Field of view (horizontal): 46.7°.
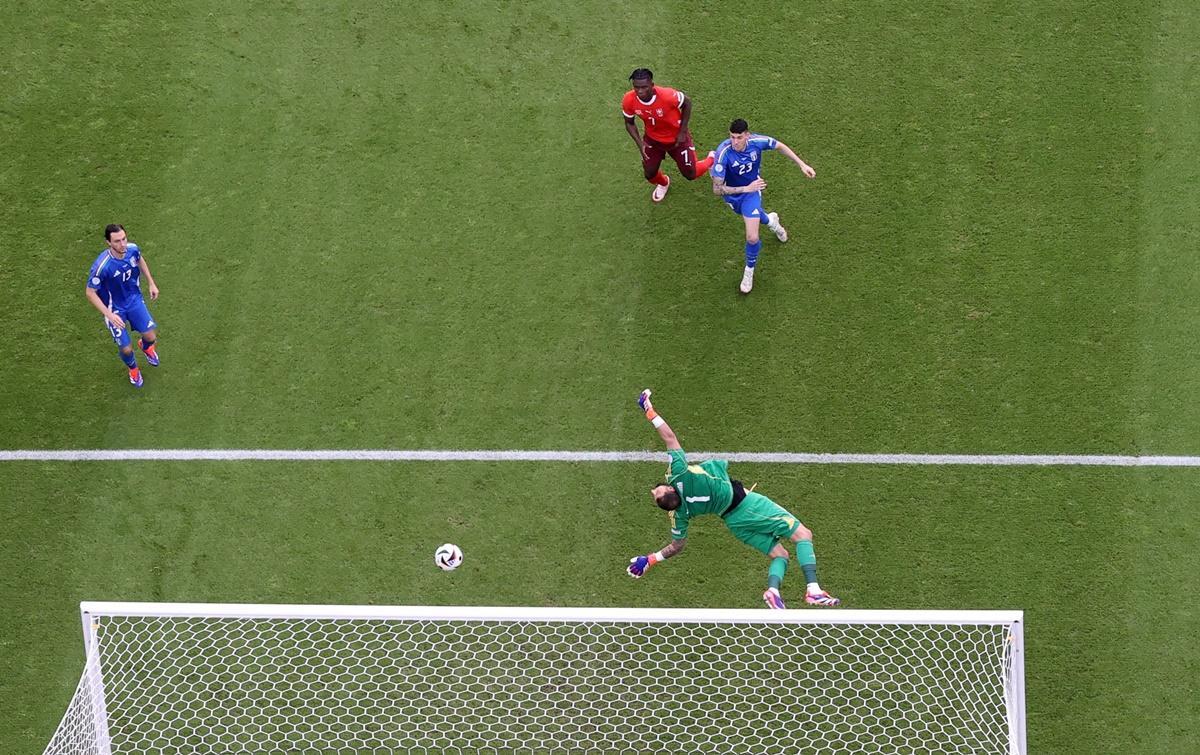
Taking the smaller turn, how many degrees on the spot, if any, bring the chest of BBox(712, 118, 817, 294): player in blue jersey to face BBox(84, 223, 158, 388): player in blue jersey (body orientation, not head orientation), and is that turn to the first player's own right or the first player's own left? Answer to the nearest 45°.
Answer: approximately 90° to the first player's own right

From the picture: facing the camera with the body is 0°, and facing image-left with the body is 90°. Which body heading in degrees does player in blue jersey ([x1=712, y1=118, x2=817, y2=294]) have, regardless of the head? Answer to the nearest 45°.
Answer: approximately 0°

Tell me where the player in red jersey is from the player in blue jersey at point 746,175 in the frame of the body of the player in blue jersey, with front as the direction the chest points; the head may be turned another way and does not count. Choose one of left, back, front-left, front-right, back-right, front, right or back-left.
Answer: right
